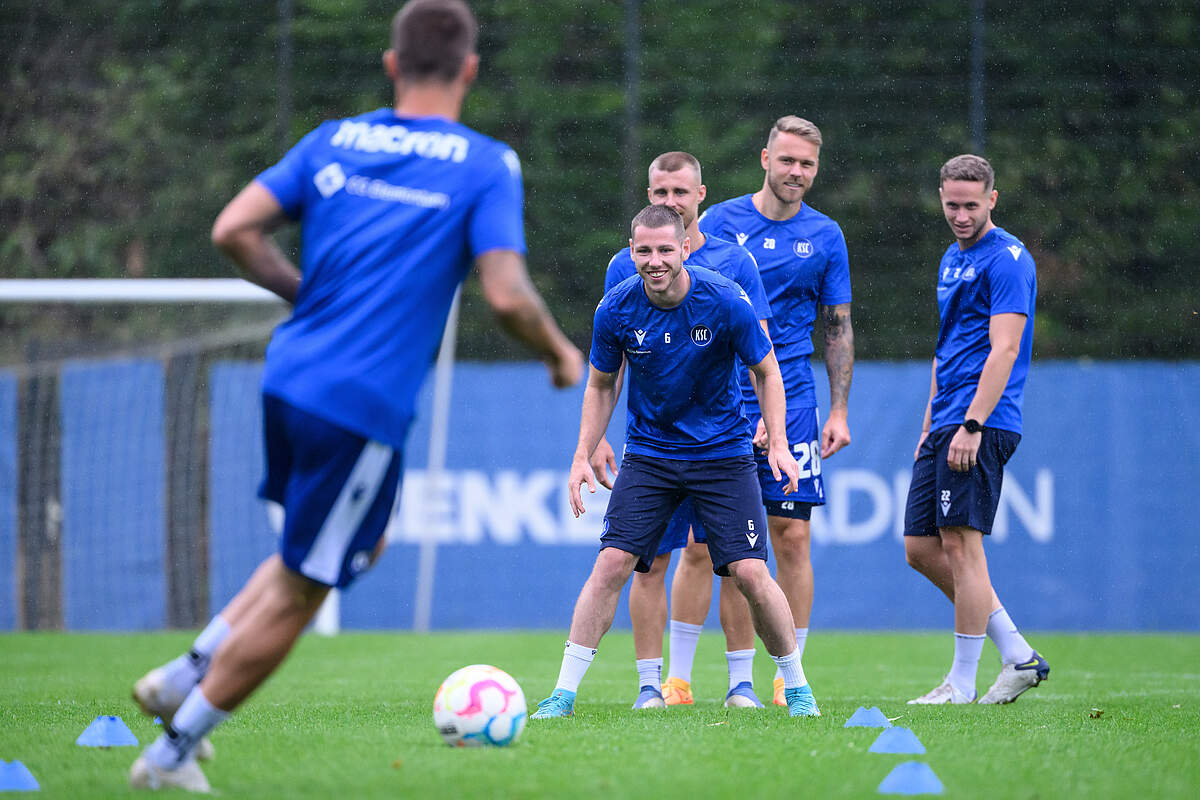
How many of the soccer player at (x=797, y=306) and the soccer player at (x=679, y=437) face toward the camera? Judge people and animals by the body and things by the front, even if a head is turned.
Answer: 2

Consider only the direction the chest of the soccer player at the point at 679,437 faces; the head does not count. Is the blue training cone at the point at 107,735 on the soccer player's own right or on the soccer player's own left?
on the soccer player's own right

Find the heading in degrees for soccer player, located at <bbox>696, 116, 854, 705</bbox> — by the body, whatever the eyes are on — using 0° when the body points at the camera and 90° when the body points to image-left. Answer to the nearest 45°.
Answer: approximately 0°

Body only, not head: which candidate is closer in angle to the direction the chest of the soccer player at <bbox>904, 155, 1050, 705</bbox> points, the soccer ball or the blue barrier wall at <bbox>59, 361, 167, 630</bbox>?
the soccer ball

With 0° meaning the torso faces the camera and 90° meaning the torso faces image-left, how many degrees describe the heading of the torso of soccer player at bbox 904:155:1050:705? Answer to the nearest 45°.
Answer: approximately 45°

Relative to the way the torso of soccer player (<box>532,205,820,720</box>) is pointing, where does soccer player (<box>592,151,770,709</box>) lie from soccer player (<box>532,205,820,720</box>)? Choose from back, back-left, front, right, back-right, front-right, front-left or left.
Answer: back

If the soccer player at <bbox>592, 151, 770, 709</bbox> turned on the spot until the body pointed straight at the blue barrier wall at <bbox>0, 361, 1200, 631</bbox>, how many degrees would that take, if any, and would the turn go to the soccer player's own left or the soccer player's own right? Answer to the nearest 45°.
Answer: approximately 180°
